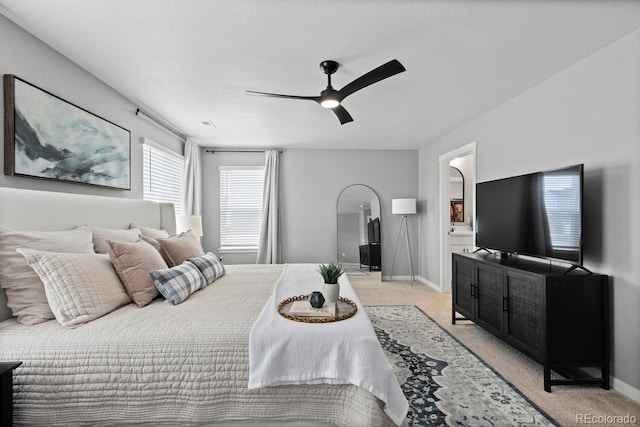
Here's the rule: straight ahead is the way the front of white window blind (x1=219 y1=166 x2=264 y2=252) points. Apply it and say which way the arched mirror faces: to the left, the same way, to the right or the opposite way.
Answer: the same way

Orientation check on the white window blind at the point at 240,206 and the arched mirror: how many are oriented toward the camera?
2

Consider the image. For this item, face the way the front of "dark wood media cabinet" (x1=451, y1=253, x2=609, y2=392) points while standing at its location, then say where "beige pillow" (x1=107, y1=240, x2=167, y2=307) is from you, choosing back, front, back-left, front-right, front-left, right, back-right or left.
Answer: front

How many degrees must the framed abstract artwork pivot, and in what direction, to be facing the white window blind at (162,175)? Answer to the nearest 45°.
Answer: approximately 90° to its left

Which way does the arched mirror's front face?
toward the camera

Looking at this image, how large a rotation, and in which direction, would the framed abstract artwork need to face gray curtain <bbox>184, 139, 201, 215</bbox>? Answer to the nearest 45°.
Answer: approximately 90° to its left

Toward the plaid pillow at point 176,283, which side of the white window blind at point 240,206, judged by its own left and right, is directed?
front

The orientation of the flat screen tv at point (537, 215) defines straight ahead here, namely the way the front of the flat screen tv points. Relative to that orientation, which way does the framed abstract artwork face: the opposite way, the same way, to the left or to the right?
the opposite way

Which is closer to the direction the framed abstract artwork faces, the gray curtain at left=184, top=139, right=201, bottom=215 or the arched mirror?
the arched mirror

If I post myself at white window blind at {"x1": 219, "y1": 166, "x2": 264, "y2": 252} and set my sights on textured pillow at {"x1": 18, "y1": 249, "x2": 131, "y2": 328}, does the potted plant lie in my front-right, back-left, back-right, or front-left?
front-left

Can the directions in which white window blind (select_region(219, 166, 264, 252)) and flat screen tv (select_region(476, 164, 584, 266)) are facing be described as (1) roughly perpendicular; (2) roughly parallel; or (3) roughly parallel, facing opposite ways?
roughly perpendicular

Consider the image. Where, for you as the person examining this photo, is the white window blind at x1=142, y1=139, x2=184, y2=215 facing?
facing the viewer and to the right of the viewer

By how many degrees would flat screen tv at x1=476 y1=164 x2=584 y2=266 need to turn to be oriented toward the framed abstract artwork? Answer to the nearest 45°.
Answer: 0° — it already faces it

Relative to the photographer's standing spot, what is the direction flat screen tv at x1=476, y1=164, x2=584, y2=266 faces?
facing the viewer and to the left of the viewer

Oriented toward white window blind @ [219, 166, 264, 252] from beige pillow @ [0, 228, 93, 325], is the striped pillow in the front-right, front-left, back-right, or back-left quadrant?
front-right

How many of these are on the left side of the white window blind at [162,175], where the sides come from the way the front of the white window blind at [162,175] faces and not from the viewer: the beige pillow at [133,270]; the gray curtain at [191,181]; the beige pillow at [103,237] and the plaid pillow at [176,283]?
1

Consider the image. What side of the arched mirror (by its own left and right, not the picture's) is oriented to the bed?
front

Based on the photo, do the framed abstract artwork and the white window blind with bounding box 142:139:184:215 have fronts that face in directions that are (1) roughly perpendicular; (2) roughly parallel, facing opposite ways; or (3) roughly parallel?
roughly parallel
